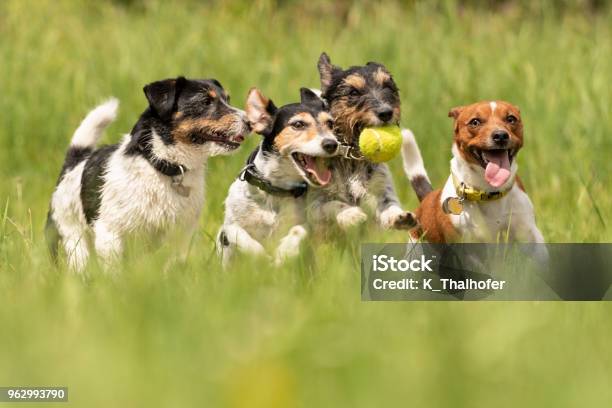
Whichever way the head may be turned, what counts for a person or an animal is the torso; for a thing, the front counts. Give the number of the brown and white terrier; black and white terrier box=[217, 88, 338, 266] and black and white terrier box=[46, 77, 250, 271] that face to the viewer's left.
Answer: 0

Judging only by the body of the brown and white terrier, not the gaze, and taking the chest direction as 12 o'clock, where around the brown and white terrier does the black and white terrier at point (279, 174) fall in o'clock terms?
The black and white terrier is roughly at 4 o'clock from the brown and white terrier.

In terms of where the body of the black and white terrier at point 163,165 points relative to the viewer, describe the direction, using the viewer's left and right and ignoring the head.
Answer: facing the viewer and to the right of the viewer

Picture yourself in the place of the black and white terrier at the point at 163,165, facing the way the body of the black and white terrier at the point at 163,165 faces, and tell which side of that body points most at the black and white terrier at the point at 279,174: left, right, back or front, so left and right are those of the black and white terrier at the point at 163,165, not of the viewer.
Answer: front

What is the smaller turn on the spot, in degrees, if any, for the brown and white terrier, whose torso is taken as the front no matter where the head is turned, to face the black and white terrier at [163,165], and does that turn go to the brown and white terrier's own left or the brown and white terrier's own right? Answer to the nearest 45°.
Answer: approximately 135° to the brown and white terrier's own right

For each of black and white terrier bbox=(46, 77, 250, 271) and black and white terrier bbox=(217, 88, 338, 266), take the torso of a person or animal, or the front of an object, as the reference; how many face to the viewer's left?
0

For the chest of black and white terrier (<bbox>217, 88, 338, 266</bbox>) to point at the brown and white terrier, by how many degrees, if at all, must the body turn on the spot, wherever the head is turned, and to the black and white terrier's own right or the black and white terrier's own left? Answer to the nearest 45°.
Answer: approximately 45° to the black and white terrier's own left

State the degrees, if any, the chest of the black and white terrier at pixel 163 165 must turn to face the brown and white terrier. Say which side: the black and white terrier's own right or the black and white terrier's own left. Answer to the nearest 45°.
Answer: approximately 45° to the black and white terrier's own left

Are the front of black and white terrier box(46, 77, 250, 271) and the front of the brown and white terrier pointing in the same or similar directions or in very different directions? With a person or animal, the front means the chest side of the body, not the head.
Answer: same or similar directions

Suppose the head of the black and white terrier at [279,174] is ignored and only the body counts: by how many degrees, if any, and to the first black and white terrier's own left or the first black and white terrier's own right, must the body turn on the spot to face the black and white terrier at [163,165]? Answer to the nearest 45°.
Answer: approximately 135° to the first black and white terrier's own right

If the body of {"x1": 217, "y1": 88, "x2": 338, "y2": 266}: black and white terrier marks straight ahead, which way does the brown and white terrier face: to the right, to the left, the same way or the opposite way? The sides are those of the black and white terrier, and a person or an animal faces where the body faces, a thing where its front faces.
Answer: the same way
